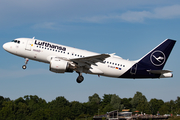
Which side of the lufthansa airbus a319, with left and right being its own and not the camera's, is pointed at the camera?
left
